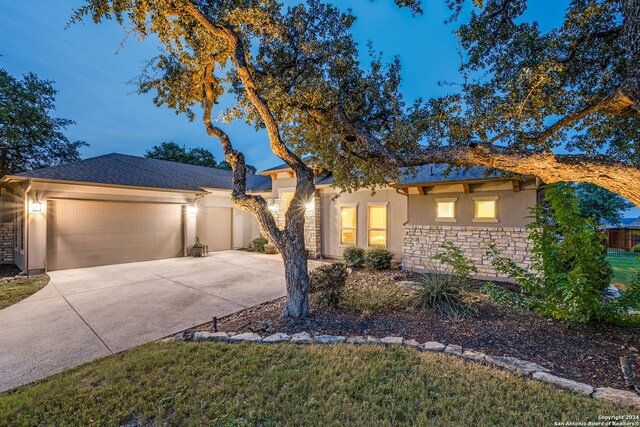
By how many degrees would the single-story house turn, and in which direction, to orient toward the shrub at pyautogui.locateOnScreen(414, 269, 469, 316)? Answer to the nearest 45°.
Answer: approximately 45° to its left

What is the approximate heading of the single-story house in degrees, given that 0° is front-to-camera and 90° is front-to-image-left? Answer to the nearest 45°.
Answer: approximately 0°

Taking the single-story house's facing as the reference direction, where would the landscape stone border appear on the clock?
The landscape stone border is roughly at 11 o'clock from the single-story house.

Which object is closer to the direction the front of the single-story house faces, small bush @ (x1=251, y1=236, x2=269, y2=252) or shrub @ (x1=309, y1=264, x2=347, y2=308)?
the shrub

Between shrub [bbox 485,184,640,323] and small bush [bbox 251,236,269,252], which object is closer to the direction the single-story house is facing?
the shrub

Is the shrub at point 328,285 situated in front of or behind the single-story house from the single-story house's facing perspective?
in front

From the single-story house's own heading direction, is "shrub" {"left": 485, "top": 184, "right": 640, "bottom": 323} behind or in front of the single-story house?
in front
